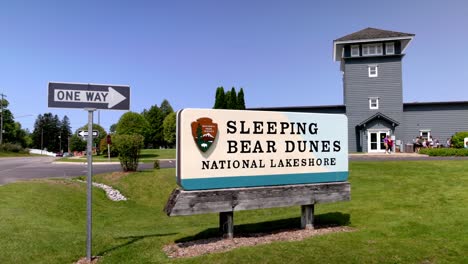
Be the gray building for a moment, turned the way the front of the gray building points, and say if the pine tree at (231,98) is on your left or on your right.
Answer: on your right

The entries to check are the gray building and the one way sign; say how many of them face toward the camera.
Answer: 2

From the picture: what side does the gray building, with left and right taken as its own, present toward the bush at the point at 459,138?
left

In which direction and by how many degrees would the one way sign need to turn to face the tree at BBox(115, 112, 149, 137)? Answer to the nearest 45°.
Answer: approximately 180°

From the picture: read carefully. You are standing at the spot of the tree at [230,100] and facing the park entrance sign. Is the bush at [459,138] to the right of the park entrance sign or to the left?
left

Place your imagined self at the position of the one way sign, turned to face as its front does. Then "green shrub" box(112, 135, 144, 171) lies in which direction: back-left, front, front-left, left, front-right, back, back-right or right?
back

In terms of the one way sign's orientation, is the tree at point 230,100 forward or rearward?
rearward

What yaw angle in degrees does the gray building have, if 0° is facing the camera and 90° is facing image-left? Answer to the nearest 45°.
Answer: approximately 0°
